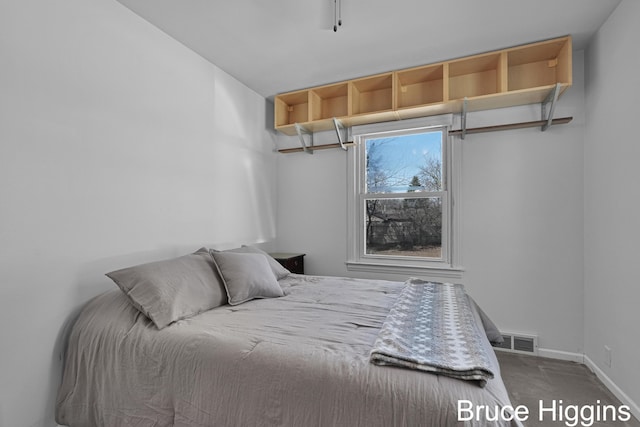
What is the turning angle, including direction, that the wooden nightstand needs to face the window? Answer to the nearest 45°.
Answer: approximately 45° to its left

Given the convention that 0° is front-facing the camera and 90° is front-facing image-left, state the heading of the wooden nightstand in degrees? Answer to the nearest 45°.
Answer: approximately 315°

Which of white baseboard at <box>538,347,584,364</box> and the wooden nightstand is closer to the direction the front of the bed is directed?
the white baseboard

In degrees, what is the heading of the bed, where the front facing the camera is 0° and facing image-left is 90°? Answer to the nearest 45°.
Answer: approximately 315°

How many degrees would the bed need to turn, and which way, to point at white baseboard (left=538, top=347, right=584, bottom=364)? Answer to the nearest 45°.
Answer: approximately 45° to its left
